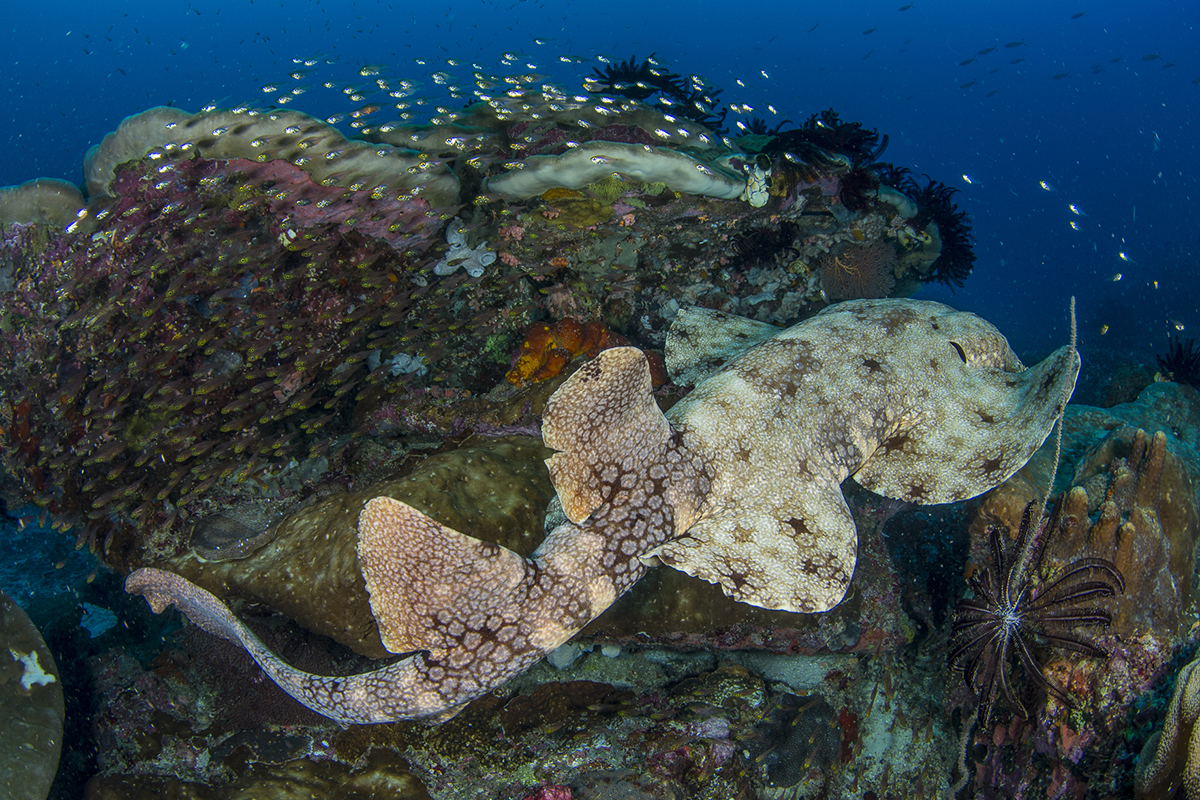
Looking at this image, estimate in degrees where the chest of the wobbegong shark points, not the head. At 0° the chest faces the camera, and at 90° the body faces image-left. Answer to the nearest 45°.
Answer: approximately 225°

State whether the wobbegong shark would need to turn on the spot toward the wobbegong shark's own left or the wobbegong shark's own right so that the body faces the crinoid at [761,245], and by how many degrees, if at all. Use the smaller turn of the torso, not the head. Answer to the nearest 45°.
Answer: approximately 45° to the wobbegong shark's own left

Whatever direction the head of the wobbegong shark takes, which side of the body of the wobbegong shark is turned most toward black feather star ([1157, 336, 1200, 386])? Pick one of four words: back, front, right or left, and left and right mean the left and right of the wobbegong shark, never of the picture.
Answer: front

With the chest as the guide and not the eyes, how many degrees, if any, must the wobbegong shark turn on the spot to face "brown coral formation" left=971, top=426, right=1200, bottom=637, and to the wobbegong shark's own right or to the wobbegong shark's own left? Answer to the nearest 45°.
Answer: approximately 45° to the wobbegong shark's own right

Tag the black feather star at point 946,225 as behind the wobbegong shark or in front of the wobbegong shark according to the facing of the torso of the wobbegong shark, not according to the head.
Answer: in front

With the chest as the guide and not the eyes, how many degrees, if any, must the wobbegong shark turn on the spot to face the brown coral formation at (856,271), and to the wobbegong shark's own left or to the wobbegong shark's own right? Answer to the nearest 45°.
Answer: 0° — it already faces it
